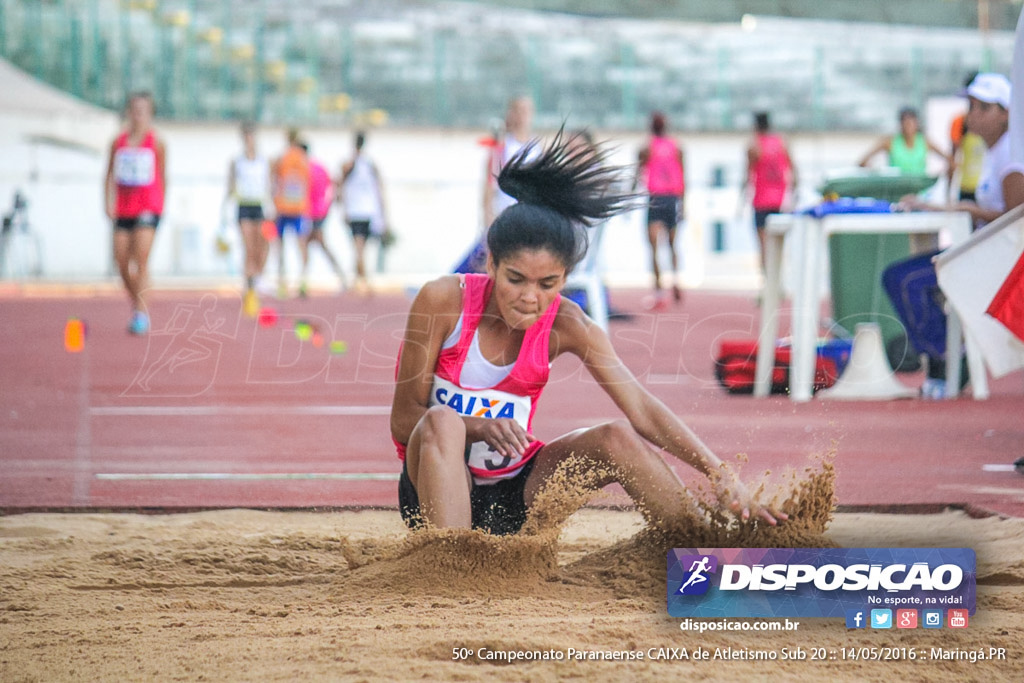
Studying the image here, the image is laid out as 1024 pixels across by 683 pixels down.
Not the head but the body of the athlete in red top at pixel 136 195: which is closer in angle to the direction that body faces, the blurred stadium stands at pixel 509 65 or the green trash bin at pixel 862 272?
the green trash bin

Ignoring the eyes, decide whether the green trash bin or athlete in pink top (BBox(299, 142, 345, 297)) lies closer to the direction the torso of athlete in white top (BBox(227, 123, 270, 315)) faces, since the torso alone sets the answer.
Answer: the green trash bin

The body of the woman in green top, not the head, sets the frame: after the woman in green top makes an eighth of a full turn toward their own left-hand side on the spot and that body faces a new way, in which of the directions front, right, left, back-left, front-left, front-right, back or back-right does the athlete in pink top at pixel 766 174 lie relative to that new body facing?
back-right

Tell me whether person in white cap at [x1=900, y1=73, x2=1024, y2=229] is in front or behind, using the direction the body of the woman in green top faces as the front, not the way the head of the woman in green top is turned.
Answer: in front

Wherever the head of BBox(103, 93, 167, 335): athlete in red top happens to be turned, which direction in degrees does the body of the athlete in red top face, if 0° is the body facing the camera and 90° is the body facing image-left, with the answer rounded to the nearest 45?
approximately 0°

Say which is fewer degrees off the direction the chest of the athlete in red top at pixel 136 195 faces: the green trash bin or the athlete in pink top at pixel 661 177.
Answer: the green trash bin

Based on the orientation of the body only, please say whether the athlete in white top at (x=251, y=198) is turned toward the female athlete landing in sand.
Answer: yes

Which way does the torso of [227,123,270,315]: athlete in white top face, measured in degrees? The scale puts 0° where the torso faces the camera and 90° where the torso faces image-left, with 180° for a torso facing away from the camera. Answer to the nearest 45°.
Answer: approximately 0°
